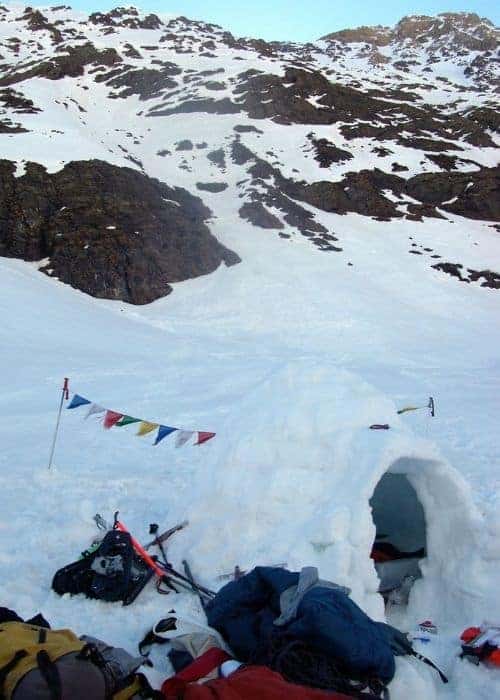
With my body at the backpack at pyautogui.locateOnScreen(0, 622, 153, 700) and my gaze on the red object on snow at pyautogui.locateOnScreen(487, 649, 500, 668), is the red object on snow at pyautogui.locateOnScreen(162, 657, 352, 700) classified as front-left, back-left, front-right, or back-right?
front-right

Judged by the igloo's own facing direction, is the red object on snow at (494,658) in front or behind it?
in front

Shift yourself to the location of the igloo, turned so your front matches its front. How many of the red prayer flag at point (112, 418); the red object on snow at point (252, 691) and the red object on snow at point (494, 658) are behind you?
1

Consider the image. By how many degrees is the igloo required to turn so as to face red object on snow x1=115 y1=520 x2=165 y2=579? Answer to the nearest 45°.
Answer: approximately 135° to its right

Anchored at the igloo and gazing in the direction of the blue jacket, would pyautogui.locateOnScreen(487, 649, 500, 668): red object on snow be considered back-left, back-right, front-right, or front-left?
front-left

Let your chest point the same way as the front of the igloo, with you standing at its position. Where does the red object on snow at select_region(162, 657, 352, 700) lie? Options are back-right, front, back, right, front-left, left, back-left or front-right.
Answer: front-right

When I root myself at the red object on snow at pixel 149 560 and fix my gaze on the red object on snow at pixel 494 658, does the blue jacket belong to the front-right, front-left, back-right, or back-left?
front-right

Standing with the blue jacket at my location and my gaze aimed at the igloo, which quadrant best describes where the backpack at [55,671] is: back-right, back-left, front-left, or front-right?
back-left

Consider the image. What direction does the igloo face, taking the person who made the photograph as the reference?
facing the viewer and to the right of the viewer

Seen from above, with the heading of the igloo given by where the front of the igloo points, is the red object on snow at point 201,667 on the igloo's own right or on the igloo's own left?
on the igloo's own right

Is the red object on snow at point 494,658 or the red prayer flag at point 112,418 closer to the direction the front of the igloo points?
the red object on snow
